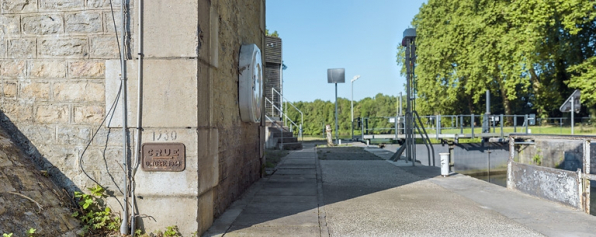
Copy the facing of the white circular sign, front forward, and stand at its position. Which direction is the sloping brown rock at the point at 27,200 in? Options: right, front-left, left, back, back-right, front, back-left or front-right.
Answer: back-right

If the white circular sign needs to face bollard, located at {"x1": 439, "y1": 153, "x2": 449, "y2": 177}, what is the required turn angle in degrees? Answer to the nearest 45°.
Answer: approximately 45° to its left

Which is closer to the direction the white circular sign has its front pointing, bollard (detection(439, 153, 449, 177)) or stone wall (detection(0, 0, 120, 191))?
the bollard

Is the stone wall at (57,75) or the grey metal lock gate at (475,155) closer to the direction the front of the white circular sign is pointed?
the grey metal lock gate

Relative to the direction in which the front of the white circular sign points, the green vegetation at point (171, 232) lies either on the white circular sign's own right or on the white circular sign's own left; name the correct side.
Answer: on the white circular sign's own right

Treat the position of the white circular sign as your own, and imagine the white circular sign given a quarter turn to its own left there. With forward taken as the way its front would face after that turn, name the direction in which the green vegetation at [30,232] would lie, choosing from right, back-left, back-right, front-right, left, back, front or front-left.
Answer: back-left

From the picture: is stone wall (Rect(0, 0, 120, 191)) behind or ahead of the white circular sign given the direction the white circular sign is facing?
behind

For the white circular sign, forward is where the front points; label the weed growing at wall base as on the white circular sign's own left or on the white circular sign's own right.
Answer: on the white circular sign's own right

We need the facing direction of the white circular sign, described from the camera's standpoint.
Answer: facing to the right of the viewer

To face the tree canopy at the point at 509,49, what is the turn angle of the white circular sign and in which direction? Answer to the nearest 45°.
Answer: approximately 45° to its left
